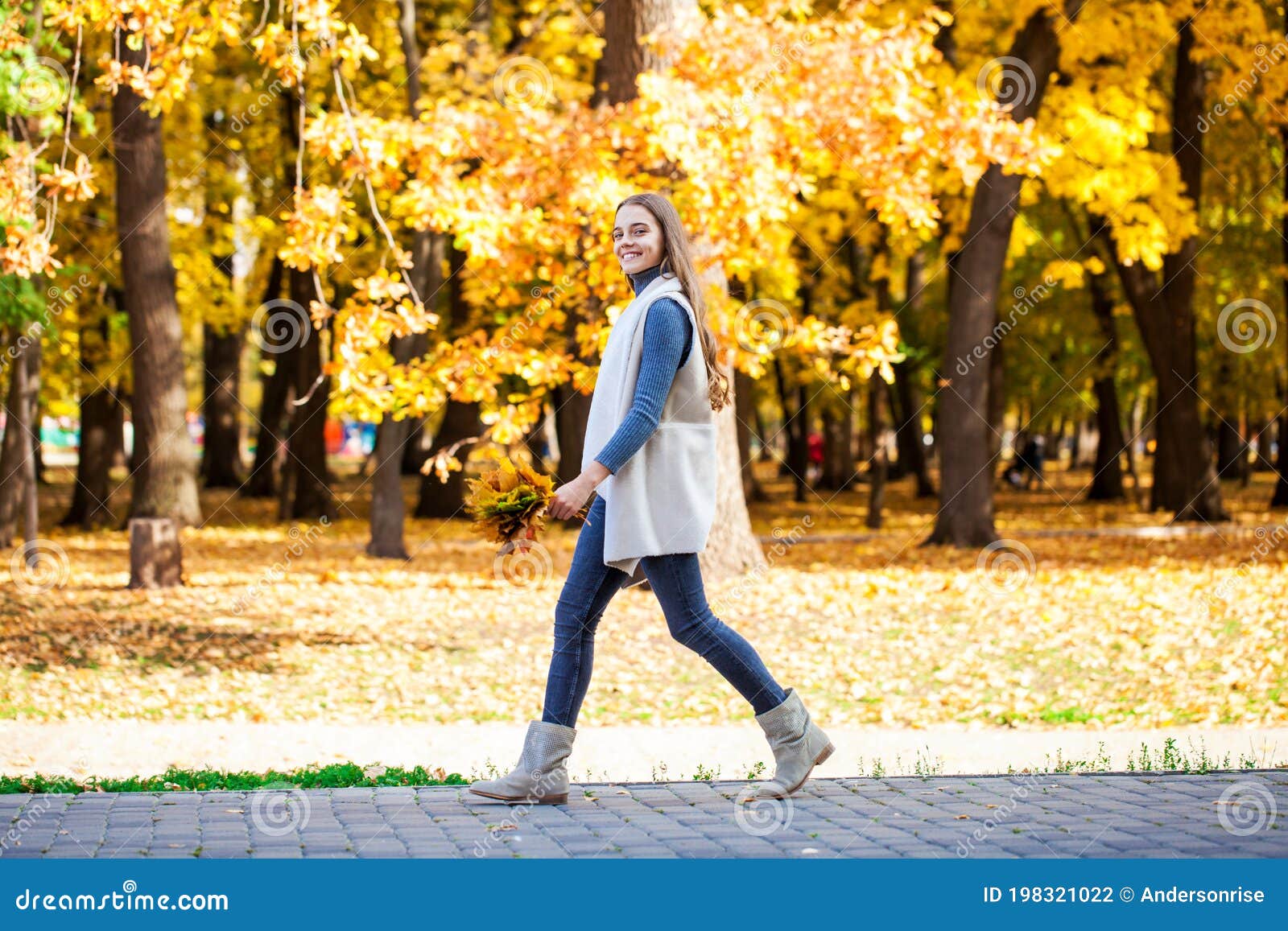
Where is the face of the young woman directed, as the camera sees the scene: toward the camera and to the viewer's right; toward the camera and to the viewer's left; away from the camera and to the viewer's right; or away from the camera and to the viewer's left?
toward the camera and to the viewer's left

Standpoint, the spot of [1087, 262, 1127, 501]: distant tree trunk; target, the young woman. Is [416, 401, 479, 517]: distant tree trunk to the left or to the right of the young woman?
right

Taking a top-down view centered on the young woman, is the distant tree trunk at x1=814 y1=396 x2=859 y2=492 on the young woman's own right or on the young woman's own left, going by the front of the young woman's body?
on the young woman's own right

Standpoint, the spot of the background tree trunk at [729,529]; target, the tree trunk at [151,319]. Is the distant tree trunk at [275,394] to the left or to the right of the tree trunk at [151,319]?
right

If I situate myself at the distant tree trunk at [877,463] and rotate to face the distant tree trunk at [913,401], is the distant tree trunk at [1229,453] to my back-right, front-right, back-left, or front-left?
front-right

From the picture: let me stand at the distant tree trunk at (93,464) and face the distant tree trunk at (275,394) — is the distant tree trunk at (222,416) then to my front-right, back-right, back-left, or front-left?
front-left

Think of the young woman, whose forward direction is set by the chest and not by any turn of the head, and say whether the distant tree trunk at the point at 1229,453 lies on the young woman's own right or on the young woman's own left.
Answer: on the young woman's own right

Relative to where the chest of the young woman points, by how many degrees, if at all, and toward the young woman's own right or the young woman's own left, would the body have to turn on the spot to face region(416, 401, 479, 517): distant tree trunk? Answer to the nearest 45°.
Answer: approximately 90° to the young woman's own right
